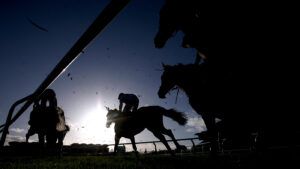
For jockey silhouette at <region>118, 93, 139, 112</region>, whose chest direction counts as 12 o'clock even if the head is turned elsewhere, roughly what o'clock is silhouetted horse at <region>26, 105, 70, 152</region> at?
The silhouetted horse is roughly at 1 o'clock from the jockey silhouette.

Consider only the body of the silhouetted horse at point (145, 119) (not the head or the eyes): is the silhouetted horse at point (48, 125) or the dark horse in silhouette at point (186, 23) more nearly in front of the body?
the silhouetted horse

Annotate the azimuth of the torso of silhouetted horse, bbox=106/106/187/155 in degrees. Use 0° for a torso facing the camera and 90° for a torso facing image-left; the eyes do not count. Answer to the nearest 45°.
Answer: approximately 90°

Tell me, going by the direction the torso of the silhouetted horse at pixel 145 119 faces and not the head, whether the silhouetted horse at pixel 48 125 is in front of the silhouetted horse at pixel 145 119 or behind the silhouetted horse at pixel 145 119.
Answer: in front

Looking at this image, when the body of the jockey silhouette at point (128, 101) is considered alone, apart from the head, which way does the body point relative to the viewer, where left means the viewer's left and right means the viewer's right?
facing to the left of the viewer

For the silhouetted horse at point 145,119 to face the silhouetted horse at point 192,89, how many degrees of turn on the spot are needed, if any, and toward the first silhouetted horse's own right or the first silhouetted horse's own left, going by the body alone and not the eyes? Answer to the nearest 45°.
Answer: approximately 90° to the first silhouetted horse's own left
